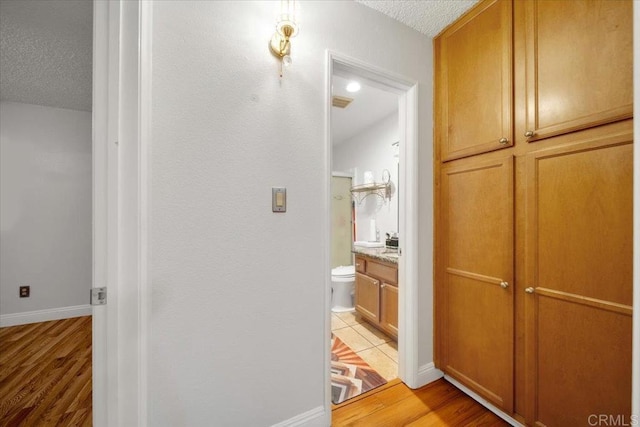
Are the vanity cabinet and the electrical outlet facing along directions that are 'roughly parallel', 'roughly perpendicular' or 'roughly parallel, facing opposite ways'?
roughly perpendicular

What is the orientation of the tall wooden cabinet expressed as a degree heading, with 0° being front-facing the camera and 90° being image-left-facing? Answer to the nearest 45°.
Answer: approximately 45°

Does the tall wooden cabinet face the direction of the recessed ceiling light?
no

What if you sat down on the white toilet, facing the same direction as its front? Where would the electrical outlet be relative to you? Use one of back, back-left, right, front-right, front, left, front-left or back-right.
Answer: front-right

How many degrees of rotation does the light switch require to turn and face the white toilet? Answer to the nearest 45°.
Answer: approximately 135° to its left

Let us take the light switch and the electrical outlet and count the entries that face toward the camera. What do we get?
2

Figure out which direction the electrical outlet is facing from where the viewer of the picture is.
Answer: facing the viewer

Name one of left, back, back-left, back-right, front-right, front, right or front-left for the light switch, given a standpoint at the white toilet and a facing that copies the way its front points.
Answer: front-left

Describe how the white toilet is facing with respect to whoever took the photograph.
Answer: facing the viewer and to the left of the viewer

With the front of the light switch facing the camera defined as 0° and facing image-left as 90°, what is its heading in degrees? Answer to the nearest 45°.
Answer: approximately 0°

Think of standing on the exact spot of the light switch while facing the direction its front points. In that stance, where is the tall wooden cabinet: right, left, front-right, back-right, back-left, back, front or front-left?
left

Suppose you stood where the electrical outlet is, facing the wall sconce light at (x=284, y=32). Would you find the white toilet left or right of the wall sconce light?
left

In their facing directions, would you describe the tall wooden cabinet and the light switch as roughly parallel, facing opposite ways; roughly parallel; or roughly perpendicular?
roughly perpendicular

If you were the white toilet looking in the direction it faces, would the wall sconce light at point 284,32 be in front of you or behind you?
in front

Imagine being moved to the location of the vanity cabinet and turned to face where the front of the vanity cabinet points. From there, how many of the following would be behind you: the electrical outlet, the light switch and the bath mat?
0

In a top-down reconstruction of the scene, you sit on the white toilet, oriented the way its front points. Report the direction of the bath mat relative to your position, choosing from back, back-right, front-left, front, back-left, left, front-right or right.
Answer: front-left

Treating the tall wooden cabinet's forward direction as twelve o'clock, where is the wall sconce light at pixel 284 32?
The wall sconce light is roughly at 12 o'clock from the tall wooden cabinet.

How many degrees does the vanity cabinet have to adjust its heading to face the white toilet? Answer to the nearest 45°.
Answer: approximately 90° to its right

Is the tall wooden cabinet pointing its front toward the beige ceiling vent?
no

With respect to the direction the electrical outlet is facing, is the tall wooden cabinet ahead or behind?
ahead
